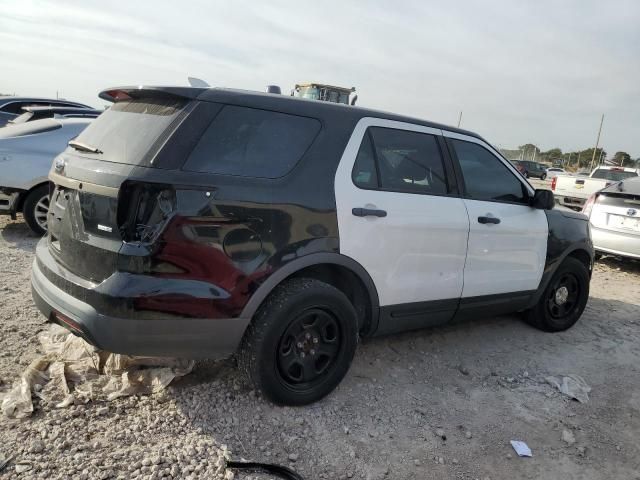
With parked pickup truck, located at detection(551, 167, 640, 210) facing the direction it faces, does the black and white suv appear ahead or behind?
behind

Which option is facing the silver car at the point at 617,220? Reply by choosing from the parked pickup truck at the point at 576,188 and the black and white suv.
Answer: the black and white suv

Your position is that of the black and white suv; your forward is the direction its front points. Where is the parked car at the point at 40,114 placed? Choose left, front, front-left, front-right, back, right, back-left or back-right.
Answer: left

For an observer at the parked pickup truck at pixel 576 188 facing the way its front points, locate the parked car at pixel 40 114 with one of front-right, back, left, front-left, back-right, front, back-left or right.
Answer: back

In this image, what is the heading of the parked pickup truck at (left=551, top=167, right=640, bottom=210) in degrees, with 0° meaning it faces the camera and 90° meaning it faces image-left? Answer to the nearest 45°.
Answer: approximately 225°

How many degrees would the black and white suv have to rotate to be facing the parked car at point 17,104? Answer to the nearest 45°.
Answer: approximately 90° to its left

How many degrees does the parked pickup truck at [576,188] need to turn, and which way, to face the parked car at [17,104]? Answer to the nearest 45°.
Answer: approximately 180°

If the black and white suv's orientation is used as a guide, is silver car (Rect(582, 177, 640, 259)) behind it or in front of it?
in front

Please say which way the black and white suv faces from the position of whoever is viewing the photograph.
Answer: facing away from the viewer and to the right of the viewer

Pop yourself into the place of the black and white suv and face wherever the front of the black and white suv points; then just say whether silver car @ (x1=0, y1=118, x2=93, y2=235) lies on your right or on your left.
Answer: on your left

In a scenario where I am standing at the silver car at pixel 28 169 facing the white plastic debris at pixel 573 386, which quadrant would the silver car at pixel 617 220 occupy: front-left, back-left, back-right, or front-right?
front-left

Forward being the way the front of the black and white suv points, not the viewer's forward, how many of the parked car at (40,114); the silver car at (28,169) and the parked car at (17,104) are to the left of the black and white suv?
3

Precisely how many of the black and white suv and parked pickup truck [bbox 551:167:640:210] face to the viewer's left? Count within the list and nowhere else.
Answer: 0

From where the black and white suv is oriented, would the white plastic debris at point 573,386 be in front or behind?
in front
